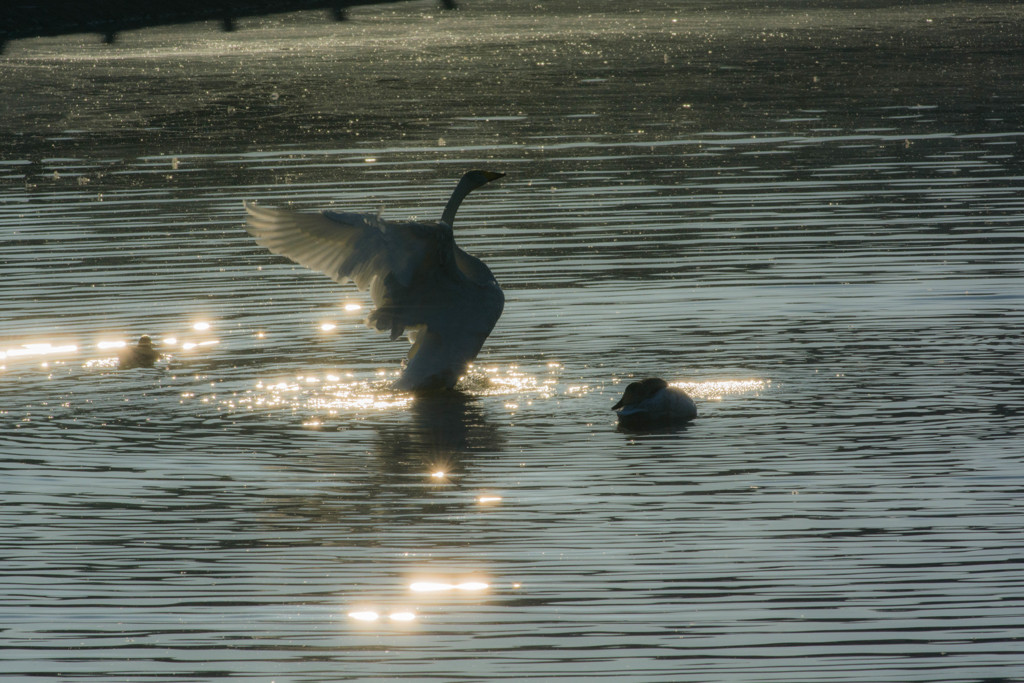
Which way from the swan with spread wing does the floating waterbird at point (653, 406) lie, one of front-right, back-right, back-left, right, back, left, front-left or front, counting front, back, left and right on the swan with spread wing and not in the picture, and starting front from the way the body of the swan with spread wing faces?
front-right

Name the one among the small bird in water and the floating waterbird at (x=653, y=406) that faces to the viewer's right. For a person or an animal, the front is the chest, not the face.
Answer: the small bird in water

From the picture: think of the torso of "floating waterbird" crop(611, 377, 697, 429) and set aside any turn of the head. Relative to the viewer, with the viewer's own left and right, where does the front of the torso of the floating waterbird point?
facing to the left of the viewer

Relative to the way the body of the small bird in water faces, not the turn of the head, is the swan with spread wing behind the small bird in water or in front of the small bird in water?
in front

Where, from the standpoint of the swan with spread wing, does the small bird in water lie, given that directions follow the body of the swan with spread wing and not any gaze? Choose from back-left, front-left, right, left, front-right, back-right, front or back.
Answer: back

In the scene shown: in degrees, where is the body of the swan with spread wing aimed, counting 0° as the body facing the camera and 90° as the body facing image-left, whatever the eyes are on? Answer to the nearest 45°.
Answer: approximately 270°

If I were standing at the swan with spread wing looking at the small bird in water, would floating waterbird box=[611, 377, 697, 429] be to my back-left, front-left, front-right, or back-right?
back-left

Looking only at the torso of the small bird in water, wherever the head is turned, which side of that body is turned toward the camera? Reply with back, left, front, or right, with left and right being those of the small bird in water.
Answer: right

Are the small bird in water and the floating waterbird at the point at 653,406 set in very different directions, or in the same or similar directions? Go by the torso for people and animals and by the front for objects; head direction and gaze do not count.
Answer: very different directions

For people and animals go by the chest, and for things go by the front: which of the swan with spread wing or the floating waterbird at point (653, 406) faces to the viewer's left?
the floating waterbird

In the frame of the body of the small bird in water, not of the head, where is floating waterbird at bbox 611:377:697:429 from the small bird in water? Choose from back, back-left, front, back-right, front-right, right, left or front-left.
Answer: front-right

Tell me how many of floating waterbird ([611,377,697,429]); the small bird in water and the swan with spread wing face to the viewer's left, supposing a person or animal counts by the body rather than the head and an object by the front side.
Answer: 1
